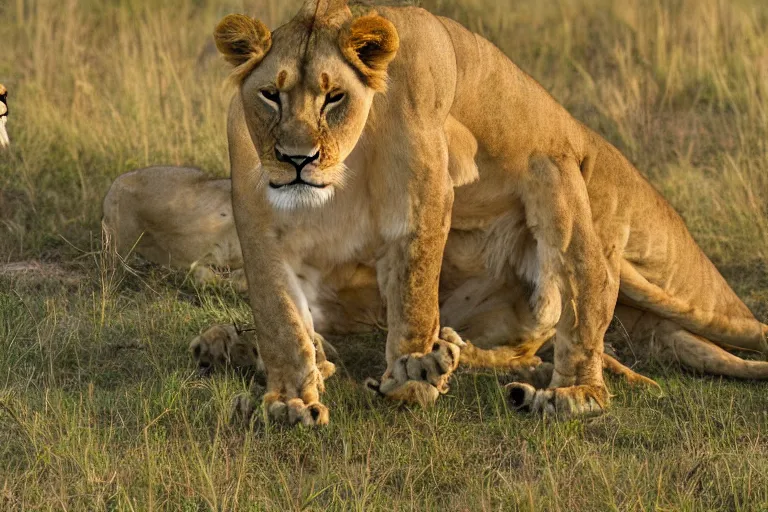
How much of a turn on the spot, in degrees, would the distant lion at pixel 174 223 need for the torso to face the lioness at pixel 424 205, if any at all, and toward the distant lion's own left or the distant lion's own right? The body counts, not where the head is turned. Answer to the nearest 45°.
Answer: approximately 45° to the distant lion's own right

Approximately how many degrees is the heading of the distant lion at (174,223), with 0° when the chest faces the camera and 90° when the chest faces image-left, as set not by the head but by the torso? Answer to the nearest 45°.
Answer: approximately 270°

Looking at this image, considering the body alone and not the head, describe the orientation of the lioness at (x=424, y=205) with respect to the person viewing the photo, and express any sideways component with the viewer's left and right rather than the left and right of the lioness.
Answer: facing the viewer and to the left of the viewer

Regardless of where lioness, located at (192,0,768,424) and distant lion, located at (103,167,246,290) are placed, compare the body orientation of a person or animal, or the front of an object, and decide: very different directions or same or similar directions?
very different directions

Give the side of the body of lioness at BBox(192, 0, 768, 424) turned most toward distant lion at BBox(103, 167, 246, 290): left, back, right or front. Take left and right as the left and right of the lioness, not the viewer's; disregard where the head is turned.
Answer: right

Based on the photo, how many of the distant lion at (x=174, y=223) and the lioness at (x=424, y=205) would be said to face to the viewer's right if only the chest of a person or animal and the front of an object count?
1

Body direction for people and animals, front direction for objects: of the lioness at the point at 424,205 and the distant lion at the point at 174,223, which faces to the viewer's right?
the distant lion
